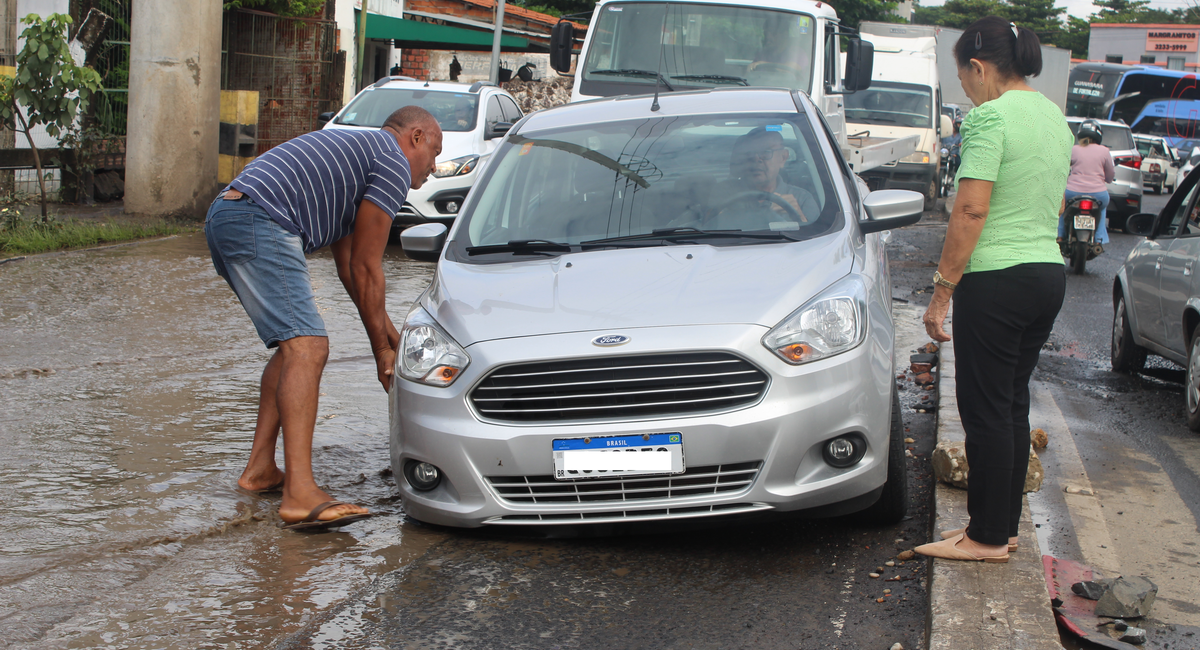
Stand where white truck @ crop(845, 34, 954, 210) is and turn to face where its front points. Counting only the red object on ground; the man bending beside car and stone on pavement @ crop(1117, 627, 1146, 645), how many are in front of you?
3

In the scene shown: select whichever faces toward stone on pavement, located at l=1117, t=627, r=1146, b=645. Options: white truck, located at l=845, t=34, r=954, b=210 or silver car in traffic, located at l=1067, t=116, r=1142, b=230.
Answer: the white truck

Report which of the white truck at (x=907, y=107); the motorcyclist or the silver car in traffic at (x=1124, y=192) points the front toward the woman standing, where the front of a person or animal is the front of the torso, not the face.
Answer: the white truck

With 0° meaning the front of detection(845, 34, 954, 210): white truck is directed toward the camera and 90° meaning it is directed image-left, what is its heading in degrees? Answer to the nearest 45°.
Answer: approximately 0°

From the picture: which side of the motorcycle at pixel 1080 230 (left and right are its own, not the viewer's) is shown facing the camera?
back

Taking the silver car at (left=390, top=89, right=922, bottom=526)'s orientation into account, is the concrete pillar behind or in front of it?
behind

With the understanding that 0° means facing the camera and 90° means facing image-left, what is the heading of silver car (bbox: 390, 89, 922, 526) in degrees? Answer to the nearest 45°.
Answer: approximately 0°

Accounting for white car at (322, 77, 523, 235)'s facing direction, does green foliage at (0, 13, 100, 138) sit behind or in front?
in front

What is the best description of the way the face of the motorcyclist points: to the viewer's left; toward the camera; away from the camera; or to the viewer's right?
away from the camera

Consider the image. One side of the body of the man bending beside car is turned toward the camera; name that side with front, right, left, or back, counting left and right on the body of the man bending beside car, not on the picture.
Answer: right

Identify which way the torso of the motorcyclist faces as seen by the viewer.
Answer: away from the camera

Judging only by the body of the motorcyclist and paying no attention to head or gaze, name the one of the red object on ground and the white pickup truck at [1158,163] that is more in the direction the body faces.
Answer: the white pickup truck

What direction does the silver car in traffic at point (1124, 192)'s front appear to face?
away from the camera
